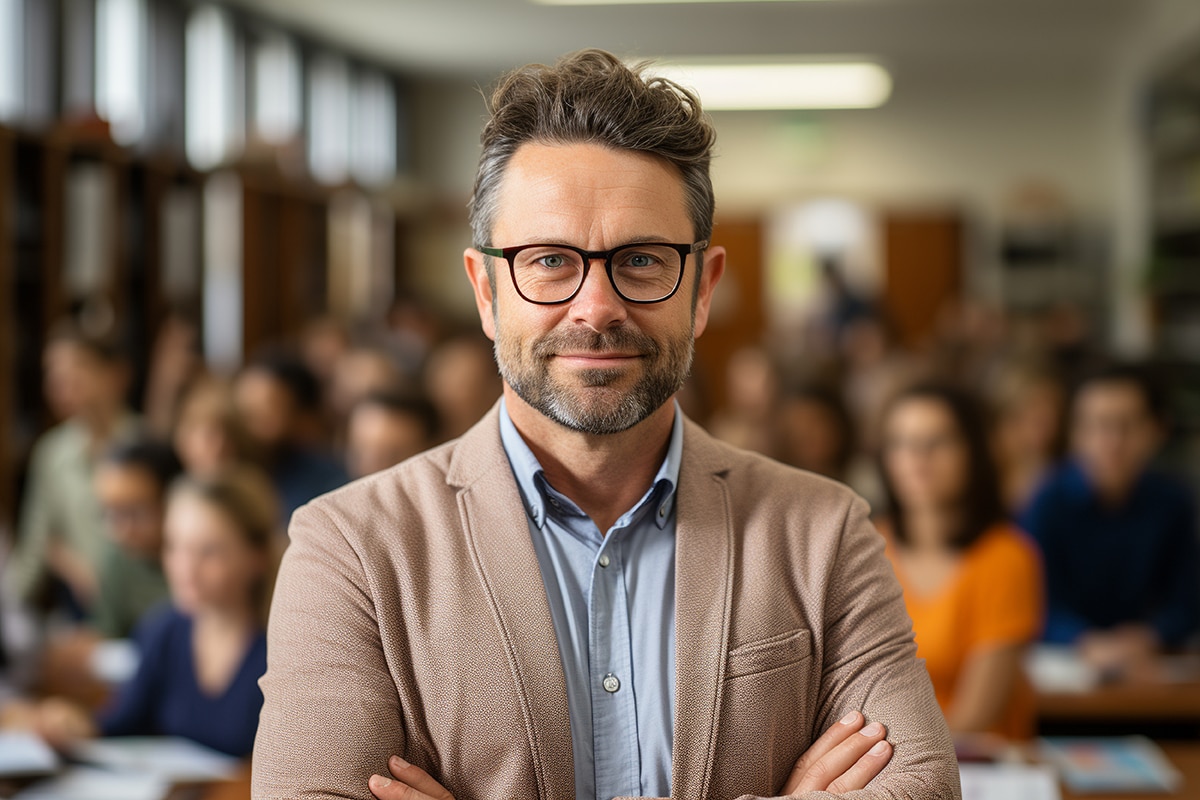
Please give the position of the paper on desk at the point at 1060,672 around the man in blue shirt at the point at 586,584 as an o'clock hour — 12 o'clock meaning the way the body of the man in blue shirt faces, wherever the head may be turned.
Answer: The paper on desk is roughly at 7 o'clock from the man in blue shirt.

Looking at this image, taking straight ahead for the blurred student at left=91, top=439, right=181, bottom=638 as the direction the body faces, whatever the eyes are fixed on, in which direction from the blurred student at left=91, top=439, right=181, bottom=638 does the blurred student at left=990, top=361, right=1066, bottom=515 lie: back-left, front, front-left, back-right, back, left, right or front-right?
back-left

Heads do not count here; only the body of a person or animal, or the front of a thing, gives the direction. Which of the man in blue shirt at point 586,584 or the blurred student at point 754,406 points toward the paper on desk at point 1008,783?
the blurred student

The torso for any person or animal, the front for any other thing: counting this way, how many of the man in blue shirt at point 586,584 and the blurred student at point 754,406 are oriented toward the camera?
2

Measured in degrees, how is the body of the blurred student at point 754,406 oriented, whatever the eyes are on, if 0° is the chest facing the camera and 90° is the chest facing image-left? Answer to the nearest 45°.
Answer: approximately 0°

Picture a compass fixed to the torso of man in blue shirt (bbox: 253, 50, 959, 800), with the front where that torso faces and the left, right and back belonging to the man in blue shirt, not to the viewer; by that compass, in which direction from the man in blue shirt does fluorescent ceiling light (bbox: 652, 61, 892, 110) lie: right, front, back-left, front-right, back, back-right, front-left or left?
back
